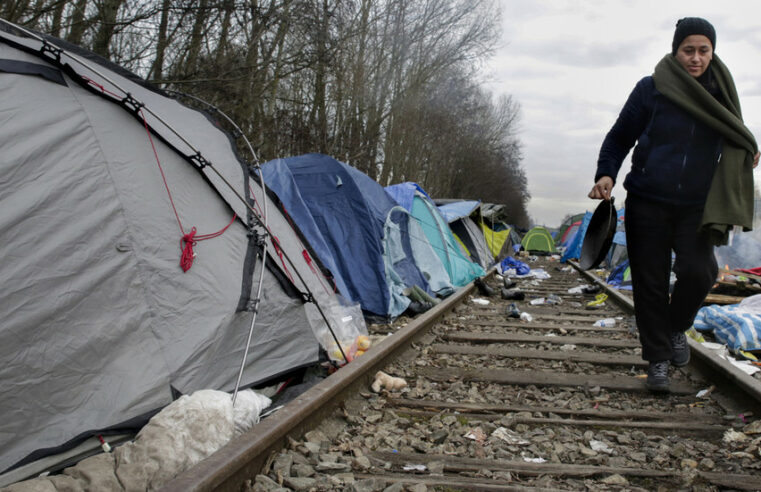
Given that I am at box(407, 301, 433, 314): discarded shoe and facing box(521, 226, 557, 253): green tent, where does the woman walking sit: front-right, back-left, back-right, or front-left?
back-right

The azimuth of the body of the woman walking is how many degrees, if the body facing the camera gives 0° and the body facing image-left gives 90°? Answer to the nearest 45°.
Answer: approximately 0°

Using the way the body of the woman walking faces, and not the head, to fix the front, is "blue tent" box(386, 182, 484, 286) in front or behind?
behind

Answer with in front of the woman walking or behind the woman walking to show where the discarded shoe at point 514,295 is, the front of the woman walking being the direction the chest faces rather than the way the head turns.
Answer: behind

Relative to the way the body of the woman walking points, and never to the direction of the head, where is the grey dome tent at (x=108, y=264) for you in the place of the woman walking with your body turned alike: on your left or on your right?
on your right

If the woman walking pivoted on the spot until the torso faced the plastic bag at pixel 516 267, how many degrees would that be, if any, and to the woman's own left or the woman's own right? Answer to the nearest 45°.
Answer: approximately 180°

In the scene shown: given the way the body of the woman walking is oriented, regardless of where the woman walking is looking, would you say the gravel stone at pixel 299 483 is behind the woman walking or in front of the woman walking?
in front

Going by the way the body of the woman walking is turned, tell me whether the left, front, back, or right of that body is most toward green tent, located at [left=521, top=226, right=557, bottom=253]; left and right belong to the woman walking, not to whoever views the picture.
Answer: back
